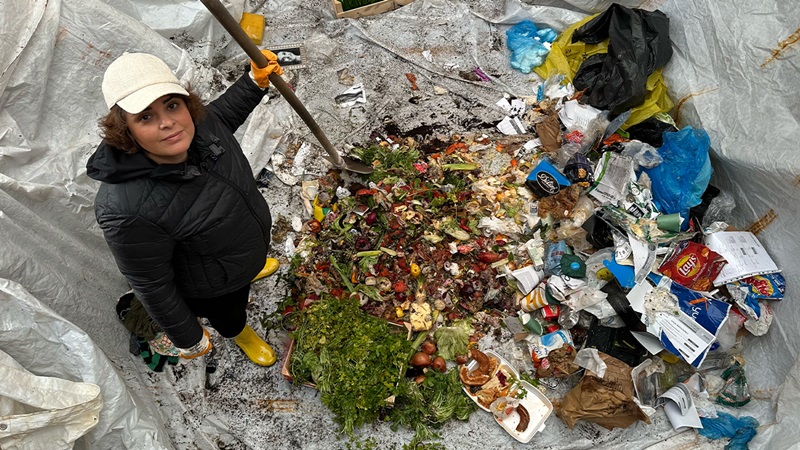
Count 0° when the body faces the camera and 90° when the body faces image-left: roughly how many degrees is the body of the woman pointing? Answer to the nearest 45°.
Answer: approximately 315°

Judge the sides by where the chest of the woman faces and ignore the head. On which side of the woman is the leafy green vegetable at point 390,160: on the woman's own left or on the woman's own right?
on the woman's own left
